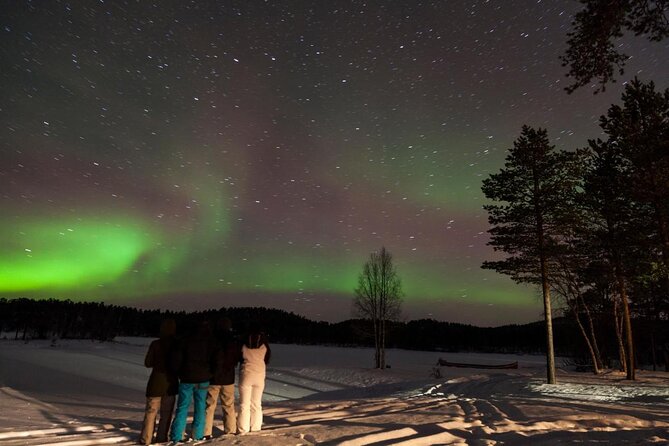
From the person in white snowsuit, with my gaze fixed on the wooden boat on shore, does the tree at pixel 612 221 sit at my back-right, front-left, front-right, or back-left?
front-right

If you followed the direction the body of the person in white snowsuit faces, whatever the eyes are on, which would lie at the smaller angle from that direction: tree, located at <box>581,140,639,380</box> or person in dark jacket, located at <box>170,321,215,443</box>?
the tree

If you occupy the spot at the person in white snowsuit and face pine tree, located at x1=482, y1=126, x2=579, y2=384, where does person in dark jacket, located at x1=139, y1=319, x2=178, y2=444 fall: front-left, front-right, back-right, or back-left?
back-left

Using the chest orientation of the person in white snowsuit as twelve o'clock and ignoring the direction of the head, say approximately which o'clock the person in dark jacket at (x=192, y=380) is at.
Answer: The person in dark jacket is roughly at 8 o'clock from the person in white snowsuit.

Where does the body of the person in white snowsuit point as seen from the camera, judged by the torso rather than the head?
away from the camera

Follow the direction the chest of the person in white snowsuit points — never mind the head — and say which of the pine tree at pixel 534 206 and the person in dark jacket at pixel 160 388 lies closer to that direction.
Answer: the pine tree

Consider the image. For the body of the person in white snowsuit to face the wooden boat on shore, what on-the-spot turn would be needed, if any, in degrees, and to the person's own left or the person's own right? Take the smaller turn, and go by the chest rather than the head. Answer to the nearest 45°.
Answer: approximately 45° to the person's own right

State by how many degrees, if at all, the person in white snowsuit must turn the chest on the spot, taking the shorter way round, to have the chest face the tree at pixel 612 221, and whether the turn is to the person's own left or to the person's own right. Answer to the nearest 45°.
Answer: approximately 45° to the person's own right

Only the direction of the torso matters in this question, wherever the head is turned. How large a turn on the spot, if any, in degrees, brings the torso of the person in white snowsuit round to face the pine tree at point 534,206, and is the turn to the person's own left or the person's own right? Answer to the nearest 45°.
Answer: approximately 45° to the person's own right

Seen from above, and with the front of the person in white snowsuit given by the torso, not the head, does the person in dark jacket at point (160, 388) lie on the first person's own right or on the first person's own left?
on the first person's own left
